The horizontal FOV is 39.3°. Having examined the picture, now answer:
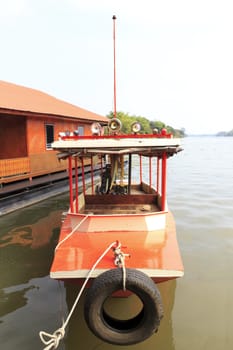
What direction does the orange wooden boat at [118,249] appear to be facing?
toward the camera
